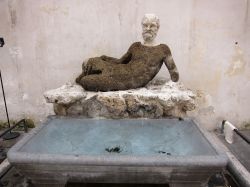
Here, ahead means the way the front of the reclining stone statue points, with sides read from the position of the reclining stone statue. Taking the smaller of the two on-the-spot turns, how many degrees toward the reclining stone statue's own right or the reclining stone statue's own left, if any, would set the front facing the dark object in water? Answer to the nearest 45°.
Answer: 0° — it already faces it

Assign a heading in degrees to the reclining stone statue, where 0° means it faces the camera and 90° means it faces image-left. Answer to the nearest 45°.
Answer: approximately 0°
